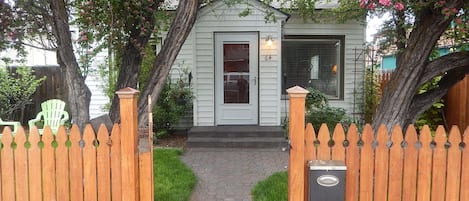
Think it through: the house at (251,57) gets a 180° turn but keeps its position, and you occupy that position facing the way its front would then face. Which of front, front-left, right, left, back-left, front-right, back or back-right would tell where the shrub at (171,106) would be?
left

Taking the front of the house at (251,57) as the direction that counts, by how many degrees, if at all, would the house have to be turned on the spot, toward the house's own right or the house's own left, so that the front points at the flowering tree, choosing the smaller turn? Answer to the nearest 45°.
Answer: approximately 45° to the house's own left

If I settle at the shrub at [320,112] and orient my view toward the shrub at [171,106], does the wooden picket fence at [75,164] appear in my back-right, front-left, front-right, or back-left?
front-left

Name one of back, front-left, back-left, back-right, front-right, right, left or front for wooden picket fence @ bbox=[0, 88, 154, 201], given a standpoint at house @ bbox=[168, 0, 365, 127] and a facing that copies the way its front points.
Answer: front

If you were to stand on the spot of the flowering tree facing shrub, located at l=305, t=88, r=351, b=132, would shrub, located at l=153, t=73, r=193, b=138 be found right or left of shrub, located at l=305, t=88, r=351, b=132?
left

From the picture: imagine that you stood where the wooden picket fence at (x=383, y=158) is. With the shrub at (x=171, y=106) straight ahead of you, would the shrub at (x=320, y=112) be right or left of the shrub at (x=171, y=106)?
right

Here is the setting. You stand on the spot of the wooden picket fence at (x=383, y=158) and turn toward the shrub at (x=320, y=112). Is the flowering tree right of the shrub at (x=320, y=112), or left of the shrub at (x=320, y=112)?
right

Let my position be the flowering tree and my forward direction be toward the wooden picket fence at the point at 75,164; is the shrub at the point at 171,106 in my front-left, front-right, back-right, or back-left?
front-right

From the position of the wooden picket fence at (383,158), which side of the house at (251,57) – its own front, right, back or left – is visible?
front

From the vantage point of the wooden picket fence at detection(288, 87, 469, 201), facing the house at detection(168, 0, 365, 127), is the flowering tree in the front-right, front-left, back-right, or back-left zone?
front-right

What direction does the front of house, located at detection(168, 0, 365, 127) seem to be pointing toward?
toward the camera
